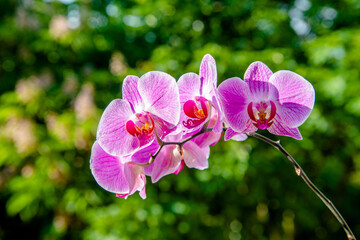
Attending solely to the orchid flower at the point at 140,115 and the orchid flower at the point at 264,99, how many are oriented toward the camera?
2

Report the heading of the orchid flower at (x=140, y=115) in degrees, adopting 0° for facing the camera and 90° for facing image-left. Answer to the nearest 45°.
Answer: approximately 0°

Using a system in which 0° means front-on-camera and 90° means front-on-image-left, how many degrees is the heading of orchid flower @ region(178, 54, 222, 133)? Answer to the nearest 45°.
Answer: approximately 45°
